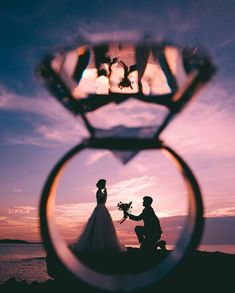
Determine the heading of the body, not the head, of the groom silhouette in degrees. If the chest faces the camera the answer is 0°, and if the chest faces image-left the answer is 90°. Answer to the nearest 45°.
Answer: approximately 90°

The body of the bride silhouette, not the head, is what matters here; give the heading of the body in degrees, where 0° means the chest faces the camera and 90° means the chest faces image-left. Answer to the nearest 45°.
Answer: approximately 270°

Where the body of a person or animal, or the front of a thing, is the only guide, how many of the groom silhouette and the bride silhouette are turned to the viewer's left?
1

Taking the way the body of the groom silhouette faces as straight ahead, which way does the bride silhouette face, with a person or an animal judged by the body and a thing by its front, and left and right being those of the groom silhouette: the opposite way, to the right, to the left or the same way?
the opposite way

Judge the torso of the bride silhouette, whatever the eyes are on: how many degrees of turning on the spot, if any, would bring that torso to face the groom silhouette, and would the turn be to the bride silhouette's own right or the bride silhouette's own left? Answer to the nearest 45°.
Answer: approximately 45° to the bride silhouette's own right

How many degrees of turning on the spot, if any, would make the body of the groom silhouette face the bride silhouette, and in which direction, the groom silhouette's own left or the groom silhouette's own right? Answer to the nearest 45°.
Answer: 0° — they already face them
